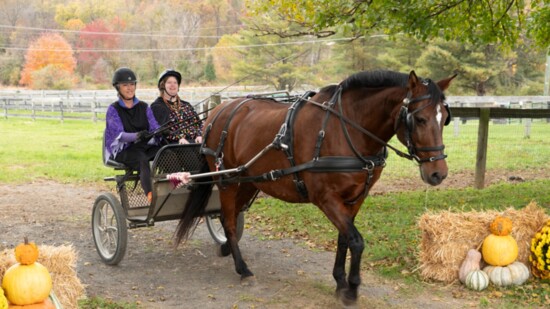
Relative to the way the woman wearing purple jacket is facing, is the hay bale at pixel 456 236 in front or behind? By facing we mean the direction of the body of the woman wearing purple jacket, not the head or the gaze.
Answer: in front

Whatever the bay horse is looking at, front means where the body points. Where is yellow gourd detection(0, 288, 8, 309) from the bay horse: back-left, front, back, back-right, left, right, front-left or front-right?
right

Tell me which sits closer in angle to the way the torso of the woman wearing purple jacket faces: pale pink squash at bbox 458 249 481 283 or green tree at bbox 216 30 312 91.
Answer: the pale pink squash

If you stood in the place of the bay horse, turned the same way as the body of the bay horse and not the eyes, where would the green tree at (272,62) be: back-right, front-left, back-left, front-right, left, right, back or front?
back-left

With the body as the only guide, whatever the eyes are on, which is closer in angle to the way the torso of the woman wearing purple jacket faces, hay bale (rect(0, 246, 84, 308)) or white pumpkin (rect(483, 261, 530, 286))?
the white pumpkin

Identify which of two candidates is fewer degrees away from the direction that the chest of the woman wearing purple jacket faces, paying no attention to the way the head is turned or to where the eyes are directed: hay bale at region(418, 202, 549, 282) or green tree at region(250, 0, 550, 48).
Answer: the hay bale

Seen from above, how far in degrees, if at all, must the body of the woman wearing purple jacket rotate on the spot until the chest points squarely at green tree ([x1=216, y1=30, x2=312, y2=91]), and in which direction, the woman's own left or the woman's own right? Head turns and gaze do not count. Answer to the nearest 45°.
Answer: approximately 135° to the woman's own left

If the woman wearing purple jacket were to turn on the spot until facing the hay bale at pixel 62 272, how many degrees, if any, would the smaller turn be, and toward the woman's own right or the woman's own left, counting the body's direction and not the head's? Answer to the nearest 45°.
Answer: approximately 45° to the woman's own right

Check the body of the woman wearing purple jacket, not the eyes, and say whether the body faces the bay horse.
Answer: yes

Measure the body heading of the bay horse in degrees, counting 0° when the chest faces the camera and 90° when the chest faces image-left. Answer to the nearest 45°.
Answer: approximately 315°
